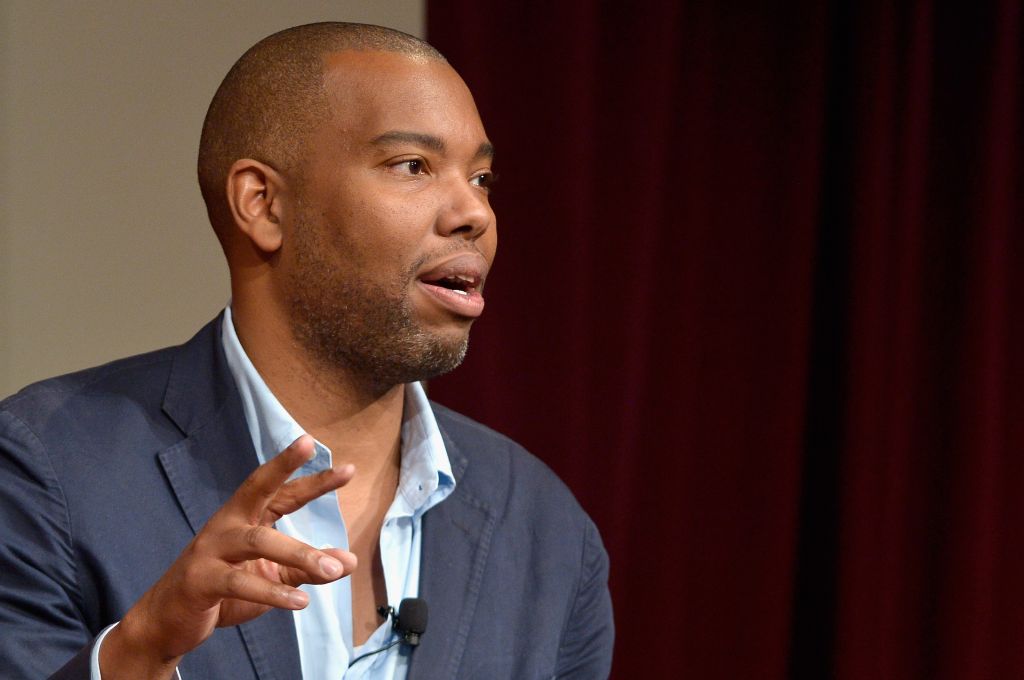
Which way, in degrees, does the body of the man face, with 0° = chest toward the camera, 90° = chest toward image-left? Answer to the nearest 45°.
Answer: approximately 315°
